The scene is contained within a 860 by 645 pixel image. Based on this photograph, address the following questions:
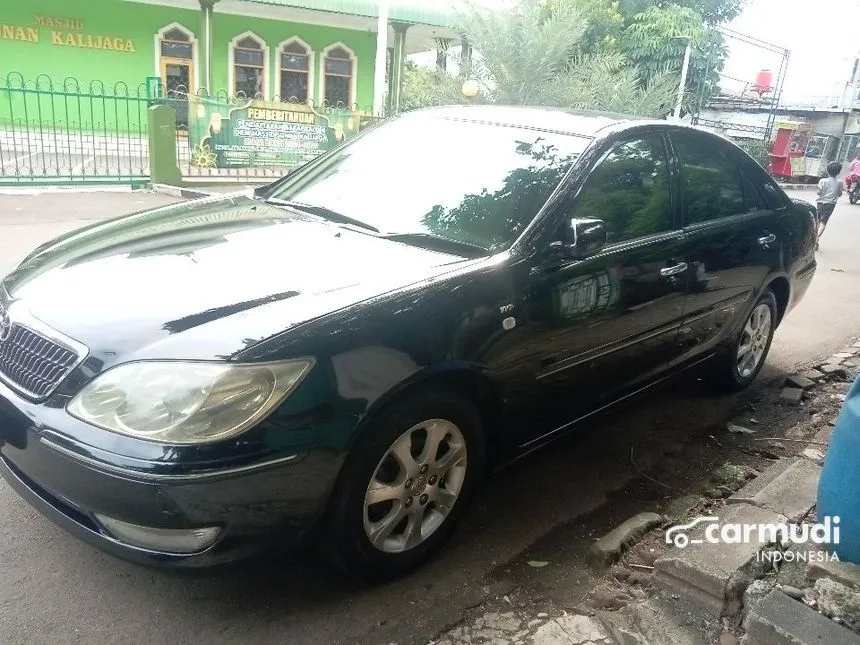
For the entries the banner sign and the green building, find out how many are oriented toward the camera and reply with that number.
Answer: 2

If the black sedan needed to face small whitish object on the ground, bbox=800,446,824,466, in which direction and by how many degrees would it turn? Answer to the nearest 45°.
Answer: approximately 135° to its left

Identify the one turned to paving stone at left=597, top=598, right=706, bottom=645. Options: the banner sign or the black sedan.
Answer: the banner sign

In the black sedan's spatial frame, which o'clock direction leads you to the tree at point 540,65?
The tree is roughly at 5 o'clock from the black sedan.

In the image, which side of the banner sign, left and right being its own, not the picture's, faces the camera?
front

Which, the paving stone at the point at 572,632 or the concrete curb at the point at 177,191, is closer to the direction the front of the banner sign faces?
the paving stone

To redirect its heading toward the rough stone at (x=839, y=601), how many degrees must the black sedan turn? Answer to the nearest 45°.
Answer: approximately 90° to its left

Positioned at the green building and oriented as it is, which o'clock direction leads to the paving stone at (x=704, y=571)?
The paving stone is roughly at 12 o'clock from the green building.

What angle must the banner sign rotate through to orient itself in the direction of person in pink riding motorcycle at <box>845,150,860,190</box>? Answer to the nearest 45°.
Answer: approximately 90° to its left

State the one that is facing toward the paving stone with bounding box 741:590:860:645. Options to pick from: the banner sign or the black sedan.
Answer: the banner sign

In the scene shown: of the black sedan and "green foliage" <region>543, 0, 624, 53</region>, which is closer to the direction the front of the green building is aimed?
the black sedan

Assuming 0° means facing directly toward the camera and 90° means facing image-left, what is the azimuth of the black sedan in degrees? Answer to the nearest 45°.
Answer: approximately 45°

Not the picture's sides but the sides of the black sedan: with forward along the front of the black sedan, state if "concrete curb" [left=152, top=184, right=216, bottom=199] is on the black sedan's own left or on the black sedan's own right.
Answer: on the black sedan's own right

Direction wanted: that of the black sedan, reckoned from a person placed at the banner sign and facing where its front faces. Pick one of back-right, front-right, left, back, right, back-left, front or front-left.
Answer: front
